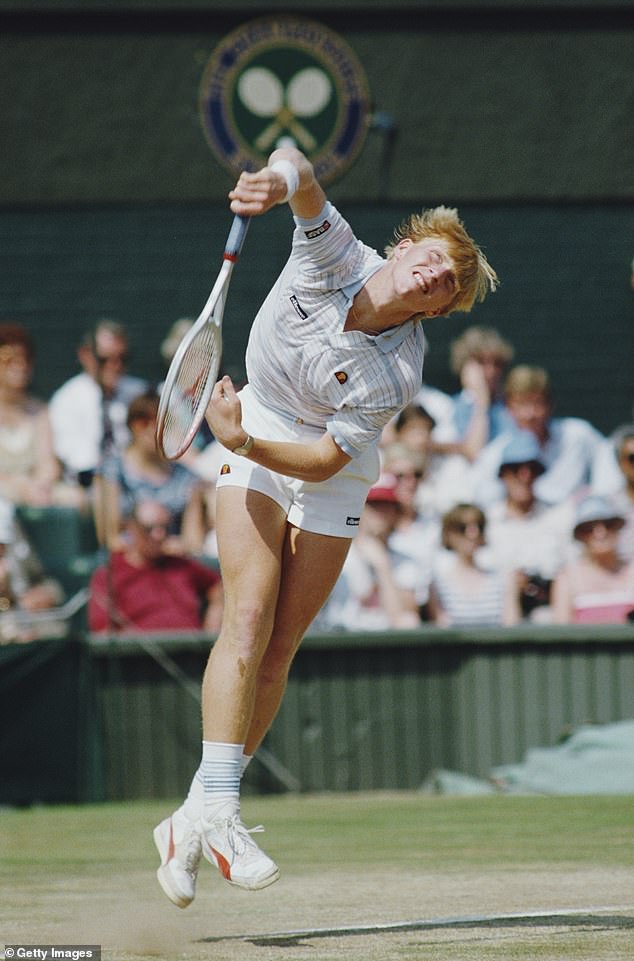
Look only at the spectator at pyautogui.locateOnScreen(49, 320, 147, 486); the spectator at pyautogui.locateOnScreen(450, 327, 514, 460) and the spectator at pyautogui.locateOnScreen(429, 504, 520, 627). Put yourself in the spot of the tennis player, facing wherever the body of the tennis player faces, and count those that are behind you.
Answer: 3

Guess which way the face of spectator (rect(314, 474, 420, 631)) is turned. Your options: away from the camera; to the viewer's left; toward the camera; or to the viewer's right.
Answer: toward the camera

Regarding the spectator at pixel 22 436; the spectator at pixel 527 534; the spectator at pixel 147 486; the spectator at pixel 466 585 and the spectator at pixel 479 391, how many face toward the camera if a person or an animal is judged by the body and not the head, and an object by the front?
5

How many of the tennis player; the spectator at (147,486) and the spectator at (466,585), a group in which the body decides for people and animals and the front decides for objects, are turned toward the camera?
3

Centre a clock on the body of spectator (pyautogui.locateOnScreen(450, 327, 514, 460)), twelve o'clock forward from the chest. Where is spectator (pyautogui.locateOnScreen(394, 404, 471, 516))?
spectator (pyautogui.locateOnScreen(394, 404, 471, 516)) is roughly at 1 o'clock from spectator (pyautogui.locateOnScreen(450, 327, 514, 460)).

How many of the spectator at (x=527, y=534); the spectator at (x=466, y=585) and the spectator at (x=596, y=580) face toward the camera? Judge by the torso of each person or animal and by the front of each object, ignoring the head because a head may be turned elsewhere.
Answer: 3

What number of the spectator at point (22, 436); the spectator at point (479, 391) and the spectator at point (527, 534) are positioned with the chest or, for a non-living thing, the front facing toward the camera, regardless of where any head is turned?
3

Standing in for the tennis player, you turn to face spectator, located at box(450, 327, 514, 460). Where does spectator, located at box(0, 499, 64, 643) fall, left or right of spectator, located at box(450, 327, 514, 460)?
left

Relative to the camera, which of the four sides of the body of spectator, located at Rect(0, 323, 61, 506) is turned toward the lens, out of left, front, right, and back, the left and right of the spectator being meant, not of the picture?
front

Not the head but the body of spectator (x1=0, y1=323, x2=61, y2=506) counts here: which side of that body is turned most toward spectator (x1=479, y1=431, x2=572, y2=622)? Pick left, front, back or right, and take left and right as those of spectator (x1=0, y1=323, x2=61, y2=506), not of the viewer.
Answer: left

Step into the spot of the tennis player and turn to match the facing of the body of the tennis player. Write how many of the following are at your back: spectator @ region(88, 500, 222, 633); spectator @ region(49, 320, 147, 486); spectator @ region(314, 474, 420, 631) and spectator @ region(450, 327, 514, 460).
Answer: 4

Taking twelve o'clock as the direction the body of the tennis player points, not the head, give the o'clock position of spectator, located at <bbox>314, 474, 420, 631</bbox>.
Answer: The spectator is roughly at 6 o'clock from the tennis player.

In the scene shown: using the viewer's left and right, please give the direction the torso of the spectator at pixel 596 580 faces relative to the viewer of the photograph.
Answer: facing the viewer

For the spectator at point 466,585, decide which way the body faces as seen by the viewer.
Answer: toward the camera
